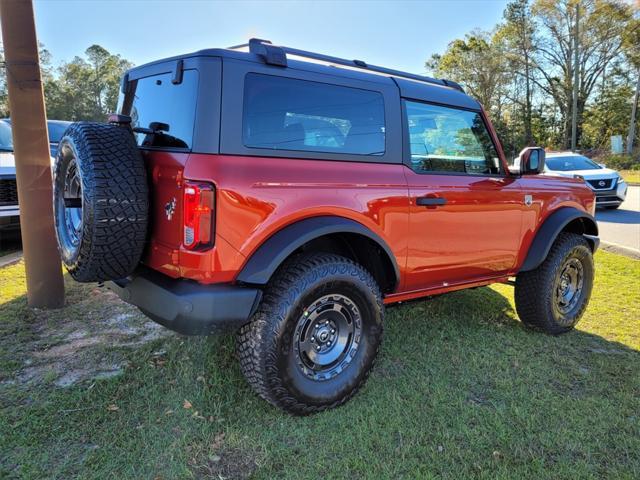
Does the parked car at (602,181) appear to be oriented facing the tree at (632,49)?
no

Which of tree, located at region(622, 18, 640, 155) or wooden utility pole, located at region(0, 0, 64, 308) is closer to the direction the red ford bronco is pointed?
the tree

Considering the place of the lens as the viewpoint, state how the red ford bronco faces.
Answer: facing away from the viewer and to the right of the viewer

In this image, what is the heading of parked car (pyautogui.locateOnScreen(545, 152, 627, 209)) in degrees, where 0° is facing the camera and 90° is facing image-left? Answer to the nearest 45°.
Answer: approximately 315°

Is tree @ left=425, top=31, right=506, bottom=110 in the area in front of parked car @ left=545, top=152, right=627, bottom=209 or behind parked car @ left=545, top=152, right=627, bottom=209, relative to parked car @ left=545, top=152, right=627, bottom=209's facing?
behind

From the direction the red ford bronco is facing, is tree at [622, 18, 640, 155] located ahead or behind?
ahead

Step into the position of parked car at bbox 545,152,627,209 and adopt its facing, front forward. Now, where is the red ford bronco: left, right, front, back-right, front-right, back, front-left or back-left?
front-right

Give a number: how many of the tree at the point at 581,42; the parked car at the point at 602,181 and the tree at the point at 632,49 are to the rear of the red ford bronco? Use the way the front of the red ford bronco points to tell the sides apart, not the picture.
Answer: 0

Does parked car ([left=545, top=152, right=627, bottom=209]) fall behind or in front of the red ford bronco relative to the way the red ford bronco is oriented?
in front

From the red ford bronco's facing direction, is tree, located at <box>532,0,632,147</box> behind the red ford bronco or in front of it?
in front

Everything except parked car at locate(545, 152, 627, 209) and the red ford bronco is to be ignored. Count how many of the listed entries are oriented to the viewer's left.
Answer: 0

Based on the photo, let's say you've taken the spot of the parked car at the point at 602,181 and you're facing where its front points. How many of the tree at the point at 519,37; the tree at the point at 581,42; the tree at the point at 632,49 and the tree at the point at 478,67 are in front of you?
0

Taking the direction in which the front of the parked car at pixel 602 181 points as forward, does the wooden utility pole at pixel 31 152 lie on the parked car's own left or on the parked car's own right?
on the parked car's own right
